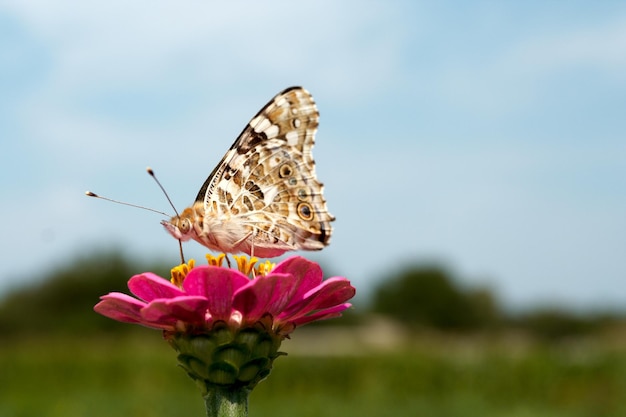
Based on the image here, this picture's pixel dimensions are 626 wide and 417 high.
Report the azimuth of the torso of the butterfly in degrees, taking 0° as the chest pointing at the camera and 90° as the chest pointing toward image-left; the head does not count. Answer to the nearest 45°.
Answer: approximately 90°

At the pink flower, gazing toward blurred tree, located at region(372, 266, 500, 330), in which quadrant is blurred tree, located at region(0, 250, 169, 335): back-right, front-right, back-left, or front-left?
front-left

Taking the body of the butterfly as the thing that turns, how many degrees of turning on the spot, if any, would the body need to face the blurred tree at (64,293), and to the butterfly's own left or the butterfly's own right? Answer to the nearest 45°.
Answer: approximately 90° to the butterfly's own right

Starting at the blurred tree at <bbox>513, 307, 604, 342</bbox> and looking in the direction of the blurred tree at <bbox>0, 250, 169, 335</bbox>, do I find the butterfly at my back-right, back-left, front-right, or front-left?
front-left

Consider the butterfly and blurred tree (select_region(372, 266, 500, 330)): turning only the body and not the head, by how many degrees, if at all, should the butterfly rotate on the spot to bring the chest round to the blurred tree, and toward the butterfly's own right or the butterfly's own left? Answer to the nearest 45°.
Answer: approximately 90° to the butterfly's own right

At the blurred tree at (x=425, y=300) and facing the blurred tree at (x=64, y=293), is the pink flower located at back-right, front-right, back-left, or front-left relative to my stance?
front-left
